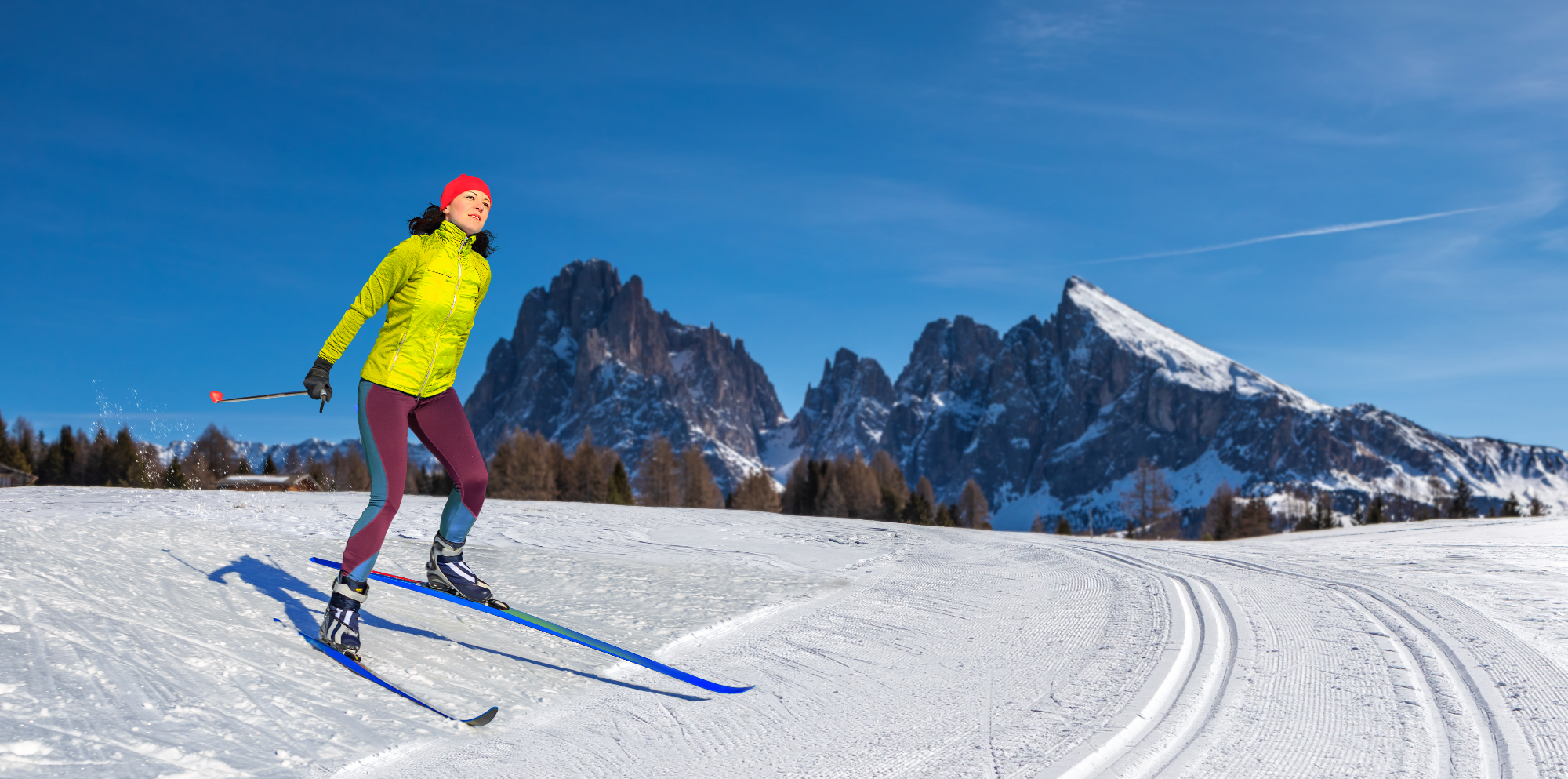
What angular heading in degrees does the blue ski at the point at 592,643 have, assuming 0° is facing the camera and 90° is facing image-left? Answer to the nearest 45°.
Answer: approximately 315°

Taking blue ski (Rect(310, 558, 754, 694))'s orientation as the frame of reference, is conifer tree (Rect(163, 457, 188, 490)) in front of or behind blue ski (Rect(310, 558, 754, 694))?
behind

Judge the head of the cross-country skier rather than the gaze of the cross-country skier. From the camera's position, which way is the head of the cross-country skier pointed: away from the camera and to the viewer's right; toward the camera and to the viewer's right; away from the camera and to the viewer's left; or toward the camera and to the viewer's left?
toward the camera and to the viewer's right

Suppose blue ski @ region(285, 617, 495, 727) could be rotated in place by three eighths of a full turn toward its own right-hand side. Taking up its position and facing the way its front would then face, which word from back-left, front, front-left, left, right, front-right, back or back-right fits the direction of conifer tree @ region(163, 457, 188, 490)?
right

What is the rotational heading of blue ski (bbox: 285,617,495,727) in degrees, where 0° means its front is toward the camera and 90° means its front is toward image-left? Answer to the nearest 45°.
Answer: approximately 315°
